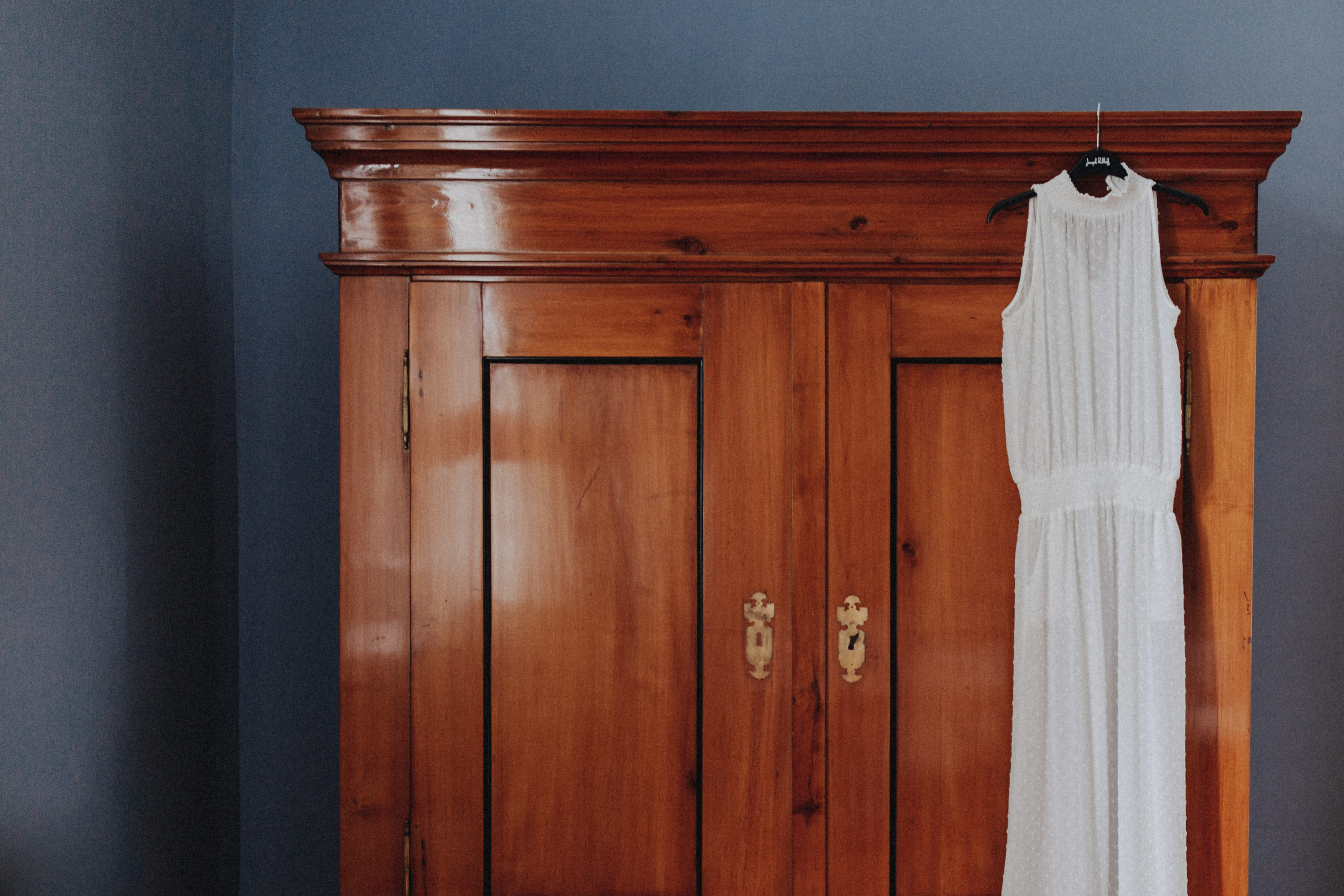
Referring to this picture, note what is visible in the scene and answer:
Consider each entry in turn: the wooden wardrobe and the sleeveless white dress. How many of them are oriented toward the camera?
2

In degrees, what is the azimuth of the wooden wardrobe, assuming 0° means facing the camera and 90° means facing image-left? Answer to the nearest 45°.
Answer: approximately 0°
